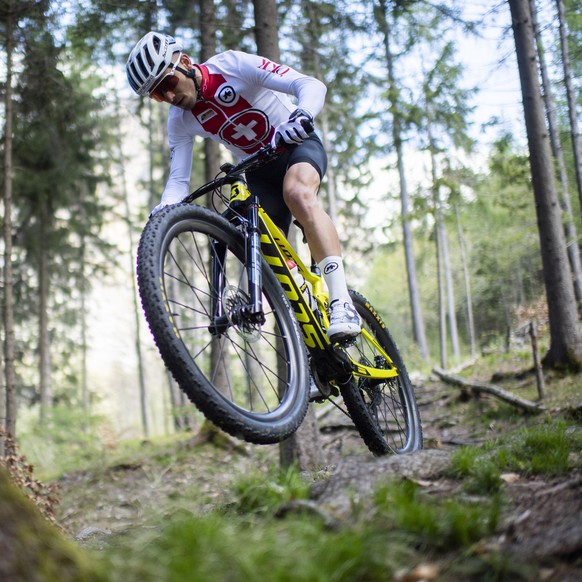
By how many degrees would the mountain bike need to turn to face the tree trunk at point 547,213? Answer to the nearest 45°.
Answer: approximately 180°

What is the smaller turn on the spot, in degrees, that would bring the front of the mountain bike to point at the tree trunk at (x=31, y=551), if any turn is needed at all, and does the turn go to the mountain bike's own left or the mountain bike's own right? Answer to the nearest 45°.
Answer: approximately 45° to the mountain bike's own left

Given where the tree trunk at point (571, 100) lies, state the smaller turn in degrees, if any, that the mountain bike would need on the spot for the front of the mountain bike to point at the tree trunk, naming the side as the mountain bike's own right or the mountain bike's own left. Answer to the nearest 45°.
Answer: approximately 180°

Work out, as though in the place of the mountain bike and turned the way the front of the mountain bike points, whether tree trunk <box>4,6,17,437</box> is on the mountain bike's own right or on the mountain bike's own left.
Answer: on the mountain bike's own right

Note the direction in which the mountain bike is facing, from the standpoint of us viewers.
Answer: facing the viewer and to the left of the viewer

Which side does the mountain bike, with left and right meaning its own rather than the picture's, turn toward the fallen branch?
back

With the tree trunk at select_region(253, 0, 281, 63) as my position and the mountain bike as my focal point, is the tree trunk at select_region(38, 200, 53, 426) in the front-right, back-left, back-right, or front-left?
back-right

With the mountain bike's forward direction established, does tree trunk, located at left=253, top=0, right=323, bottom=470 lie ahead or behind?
behind

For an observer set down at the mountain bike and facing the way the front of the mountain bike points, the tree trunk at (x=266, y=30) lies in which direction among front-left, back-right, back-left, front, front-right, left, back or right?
back-right

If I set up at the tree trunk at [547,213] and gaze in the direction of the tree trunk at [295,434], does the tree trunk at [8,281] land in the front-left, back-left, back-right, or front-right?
front-right
